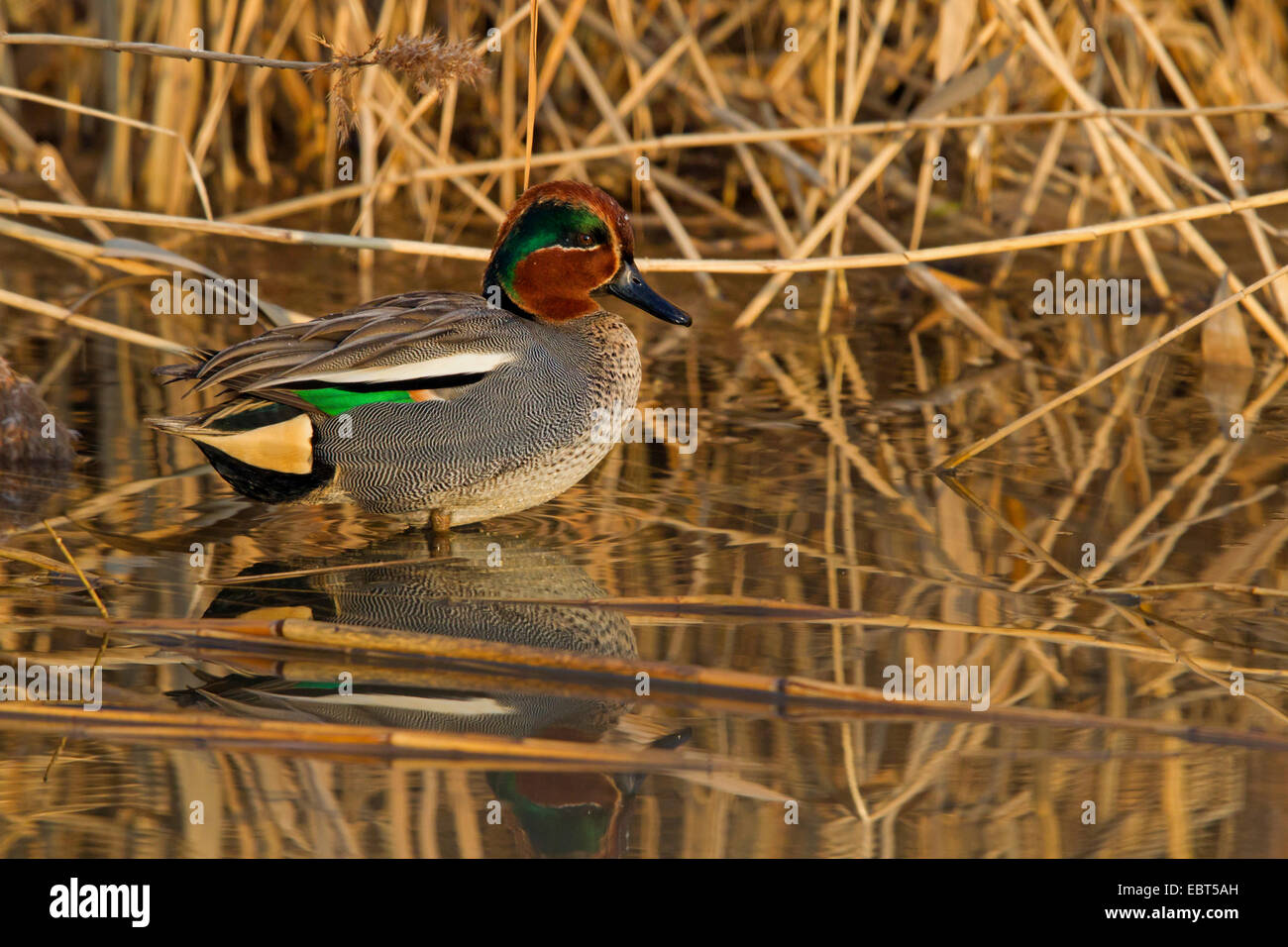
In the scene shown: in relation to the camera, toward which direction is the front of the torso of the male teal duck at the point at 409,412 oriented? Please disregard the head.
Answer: to the viewer's right
